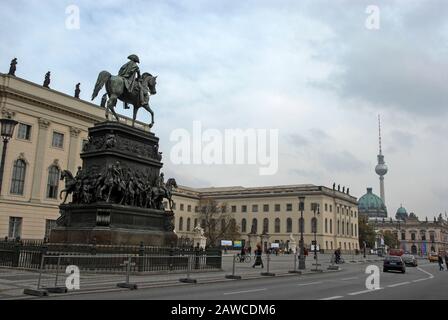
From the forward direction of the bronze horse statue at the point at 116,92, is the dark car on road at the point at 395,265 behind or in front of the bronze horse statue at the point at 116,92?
in front

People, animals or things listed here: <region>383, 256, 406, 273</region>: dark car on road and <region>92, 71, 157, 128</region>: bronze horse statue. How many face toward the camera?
0

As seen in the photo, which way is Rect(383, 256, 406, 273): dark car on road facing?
away from the camera

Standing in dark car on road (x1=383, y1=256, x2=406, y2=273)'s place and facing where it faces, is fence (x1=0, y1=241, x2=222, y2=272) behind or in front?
behind

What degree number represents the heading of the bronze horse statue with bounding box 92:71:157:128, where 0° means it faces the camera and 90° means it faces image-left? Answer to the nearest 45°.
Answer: approximately 225°

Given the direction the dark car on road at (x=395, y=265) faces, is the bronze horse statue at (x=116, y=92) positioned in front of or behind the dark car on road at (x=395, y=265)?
behind
